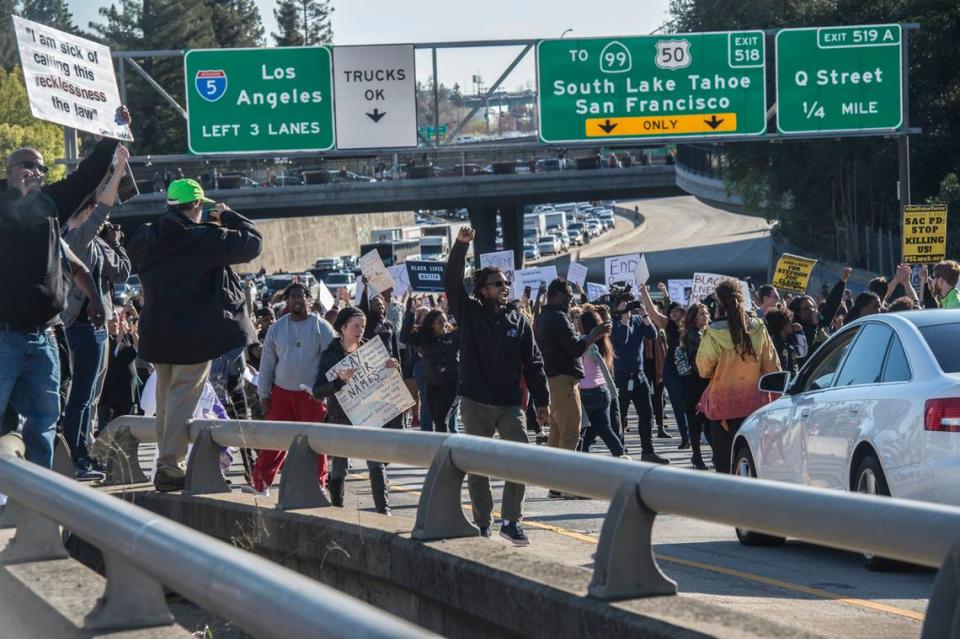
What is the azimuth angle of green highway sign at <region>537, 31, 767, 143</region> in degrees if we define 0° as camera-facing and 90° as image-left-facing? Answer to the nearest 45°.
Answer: approximately 0°

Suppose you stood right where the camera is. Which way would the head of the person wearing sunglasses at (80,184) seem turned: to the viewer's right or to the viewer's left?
to the viewer's right

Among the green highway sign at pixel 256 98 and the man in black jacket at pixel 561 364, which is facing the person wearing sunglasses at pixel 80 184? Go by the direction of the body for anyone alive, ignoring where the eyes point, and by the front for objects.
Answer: the green highway sign

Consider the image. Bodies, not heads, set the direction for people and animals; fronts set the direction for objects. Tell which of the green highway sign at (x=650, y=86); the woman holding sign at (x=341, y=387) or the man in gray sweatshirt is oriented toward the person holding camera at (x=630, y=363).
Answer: the green highway sign

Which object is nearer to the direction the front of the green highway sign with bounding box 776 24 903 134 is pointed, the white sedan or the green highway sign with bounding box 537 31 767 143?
the white sedan

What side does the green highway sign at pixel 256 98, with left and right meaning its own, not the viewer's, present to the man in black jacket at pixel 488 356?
front

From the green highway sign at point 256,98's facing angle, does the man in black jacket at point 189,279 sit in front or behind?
in front

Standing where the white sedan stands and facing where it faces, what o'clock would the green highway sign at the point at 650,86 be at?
The green highway sign is roughly at 1 o'clock from the white sedan.

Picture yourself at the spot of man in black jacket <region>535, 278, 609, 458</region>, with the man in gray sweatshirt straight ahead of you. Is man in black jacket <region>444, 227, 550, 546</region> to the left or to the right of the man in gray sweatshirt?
left

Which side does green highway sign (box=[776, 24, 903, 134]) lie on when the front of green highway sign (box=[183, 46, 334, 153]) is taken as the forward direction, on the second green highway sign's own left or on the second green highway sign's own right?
on the second green highway sign's own left
